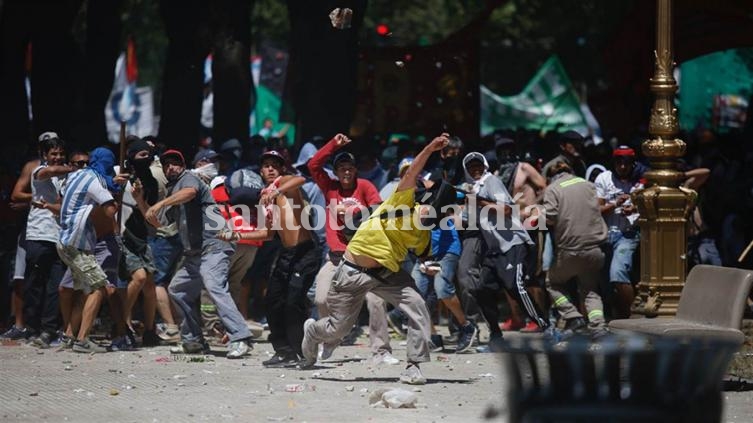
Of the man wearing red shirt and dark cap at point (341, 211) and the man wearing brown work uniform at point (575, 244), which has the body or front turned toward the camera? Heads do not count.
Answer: the man wearing red shirt and dark cap at point (341, 211)

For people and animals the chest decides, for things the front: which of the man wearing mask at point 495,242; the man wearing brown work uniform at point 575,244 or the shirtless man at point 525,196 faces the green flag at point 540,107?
the man wearing brown work uniform at point 575,244

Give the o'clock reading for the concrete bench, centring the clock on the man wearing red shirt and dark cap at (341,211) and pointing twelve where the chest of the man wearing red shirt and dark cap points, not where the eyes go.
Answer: The concrete bench is roughly at 10 o'clock from the man wearing red shirt and dark cap.

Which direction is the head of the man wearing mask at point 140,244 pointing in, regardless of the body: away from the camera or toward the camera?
toward the camera

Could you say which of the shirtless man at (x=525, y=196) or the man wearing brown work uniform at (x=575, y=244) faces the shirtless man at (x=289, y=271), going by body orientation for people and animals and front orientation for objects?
the shirtless man at (x=525, y=196)

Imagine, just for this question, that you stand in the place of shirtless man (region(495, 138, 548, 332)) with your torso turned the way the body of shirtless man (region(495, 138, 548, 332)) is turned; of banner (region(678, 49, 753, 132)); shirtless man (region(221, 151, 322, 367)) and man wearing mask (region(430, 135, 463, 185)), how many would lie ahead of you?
2

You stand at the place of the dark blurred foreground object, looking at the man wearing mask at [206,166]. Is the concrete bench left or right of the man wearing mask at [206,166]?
right

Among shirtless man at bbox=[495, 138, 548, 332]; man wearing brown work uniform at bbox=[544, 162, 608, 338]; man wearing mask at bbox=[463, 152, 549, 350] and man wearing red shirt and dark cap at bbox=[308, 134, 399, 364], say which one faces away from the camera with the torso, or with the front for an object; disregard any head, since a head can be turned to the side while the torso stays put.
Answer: man wearing brown work uniform at bbox=[544, 162, 608, 338]

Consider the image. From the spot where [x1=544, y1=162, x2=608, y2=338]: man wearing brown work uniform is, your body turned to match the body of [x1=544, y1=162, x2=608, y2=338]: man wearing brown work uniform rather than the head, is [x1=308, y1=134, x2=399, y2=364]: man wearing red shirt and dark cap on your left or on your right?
on your left

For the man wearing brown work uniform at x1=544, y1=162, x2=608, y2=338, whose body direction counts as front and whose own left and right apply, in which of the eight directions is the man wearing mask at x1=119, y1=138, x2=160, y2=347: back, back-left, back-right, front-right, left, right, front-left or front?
left

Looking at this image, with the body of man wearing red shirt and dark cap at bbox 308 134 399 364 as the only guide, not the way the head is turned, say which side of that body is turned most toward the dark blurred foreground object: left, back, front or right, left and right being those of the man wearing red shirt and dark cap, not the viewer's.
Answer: front

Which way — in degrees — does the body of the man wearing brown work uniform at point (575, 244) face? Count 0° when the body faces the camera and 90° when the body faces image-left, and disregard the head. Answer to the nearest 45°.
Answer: approximately 180°
